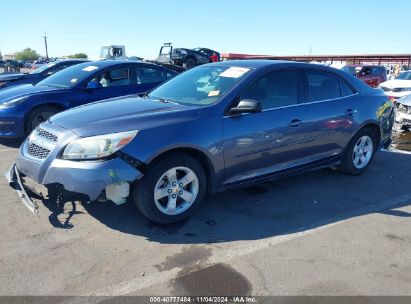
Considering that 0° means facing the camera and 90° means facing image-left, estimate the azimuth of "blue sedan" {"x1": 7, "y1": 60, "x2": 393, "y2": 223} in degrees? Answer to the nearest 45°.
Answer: approximately 45°

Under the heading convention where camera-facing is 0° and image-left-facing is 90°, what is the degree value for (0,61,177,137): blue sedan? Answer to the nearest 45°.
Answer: approximately 45°

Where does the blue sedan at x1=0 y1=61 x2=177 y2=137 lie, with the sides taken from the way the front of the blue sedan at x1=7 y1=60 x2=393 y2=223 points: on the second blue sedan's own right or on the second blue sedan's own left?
on the second blue sedan's own right

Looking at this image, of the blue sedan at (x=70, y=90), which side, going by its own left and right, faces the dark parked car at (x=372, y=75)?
back

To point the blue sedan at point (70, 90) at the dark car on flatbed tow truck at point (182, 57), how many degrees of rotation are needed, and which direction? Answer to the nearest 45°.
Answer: approximately 135° to its right

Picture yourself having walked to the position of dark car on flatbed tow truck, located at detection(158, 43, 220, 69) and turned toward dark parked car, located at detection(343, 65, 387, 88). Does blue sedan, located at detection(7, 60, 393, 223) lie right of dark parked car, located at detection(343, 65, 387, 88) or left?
right

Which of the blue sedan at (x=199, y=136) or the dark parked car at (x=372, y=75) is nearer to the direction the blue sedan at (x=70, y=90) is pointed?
the blue sedan

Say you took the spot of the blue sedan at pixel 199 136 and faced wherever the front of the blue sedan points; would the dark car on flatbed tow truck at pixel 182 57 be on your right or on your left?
on your right

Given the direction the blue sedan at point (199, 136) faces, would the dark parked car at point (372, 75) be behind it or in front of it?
behind

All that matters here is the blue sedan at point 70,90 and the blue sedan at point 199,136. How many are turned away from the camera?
0
